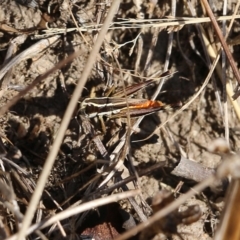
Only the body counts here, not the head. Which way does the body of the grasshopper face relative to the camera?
to the viewer's left
